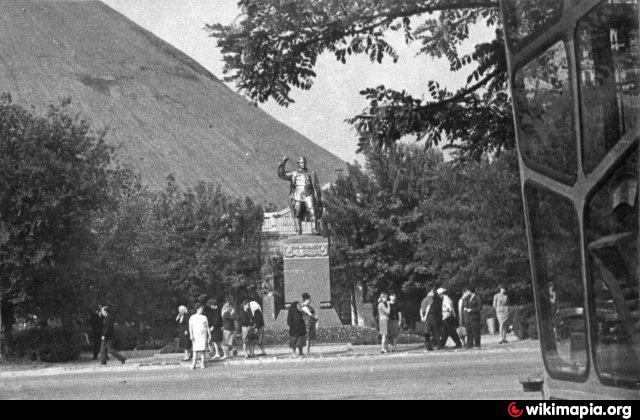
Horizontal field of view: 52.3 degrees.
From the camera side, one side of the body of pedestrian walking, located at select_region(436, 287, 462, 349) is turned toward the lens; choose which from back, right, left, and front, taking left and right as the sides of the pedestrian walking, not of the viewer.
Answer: left

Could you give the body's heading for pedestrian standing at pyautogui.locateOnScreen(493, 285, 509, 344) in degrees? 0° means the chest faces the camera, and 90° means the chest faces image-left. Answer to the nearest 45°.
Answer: approximately 0°

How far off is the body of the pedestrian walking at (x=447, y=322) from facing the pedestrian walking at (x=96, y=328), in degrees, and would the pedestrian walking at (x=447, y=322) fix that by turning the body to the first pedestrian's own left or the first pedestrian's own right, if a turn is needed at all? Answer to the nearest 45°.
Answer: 0° — they already face them

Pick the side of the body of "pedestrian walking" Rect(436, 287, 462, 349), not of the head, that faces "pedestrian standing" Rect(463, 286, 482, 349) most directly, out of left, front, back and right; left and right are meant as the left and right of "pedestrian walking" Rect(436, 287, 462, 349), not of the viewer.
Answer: back

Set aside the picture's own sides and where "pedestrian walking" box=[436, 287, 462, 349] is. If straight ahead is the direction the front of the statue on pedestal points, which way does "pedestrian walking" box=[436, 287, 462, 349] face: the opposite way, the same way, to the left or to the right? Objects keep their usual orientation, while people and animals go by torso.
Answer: to the right

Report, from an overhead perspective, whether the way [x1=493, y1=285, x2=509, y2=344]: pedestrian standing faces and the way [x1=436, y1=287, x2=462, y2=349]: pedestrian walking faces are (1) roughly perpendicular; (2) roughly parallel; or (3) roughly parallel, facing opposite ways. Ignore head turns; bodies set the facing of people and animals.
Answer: roughly perpendicular

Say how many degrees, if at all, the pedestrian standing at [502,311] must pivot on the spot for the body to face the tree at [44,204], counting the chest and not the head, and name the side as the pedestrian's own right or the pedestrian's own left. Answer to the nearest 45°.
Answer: approximately 90° to the pedestrian's own right

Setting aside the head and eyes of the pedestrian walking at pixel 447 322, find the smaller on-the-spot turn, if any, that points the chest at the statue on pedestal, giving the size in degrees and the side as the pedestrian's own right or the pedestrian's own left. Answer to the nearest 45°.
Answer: approximately 45° to the pedestrian's own right

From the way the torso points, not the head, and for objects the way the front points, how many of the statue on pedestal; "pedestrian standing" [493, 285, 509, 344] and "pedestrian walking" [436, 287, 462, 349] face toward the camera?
2

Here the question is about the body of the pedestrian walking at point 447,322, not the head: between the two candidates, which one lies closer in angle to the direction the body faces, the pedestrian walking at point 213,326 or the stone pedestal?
the pedestrian walking

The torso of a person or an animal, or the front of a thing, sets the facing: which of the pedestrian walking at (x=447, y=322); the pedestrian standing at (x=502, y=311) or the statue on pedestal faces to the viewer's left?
the pedestrian walking at (x=447, y=322)
